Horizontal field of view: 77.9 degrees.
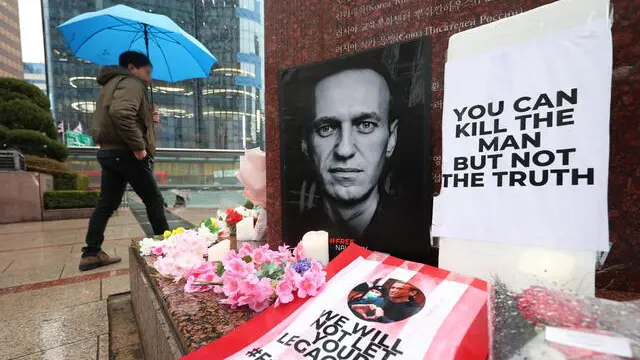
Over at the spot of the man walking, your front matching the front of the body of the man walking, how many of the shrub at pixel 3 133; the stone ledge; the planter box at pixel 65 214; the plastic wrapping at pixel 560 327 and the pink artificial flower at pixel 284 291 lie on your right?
3

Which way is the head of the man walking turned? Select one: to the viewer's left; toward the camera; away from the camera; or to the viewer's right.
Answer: to the viewer's right

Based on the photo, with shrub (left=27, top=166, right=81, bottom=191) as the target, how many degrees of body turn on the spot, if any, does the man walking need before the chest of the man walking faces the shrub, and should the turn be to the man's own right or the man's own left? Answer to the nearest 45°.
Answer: approximately 90° to the man's own left

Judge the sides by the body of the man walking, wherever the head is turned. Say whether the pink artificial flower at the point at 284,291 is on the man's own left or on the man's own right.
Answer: on the man's own right

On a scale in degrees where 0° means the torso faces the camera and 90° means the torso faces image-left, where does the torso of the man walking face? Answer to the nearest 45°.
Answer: approximately 270°

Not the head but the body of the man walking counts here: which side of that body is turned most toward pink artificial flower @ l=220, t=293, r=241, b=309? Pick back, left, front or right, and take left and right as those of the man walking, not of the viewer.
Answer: right

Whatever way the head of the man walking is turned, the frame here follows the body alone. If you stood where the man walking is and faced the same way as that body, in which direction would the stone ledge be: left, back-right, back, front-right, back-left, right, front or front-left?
right

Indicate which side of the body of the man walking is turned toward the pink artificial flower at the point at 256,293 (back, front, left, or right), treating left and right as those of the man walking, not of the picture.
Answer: right

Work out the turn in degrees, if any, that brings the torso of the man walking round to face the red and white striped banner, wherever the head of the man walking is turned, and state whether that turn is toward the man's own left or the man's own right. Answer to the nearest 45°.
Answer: approximately 90° to the man's own right

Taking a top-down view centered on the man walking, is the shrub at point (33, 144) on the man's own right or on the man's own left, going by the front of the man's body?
on the man's own left

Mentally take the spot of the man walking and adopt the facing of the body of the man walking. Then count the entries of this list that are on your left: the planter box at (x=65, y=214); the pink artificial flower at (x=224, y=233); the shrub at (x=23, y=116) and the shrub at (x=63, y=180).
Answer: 3

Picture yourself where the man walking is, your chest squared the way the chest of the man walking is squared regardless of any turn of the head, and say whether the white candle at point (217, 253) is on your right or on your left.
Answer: on your right

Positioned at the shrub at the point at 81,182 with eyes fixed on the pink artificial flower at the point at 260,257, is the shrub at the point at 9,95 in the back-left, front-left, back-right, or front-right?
back-right

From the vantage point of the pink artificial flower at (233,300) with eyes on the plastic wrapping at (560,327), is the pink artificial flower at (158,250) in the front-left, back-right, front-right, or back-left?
back-left

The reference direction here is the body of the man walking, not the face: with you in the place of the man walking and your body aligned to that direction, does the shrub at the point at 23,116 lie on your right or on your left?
on your left

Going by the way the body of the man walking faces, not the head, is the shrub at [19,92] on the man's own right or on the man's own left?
on the man's own left

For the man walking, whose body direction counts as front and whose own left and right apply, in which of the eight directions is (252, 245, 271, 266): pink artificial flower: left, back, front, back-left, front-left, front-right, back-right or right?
right
